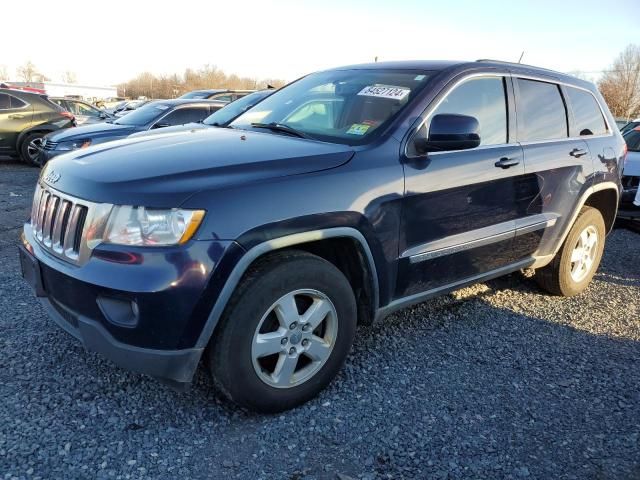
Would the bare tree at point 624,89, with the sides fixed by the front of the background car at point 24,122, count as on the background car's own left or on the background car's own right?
on the background car's own right

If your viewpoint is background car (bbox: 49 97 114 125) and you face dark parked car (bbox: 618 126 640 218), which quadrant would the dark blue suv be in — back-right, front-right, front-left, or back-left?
front-right

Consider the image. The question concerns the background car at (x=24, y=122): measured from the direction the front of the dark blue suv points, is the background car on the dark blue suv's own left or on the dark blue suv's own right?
on the dark blue suv's own right

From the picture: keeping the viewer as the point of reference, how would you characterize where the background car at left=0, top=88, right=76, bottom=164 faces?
facing away from the viewer and to the left of the viewer

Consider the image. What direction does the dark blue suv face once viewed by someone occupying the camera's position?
facing the viewer and to the left of the viewer

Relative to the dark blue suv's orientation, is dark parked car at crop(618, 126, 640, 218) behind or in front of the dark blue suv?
behind

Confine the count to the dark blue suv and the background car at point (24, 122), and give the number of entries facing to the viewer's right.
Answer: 0

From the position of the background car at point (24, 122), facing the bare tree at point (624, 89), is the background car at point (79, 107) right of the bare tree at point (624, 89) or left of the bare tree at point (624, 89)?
left

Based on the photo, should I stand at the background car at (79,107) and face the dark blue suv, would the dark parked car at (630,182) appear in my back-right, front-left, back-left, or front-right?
front-left

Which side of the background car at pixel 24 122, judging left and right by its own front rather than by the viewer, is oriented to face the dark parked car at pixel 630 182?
back

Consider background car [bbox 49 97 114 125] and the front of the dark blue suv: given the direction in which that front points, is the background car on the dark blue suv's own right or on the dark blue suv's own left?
on the dark blue suv's own right
